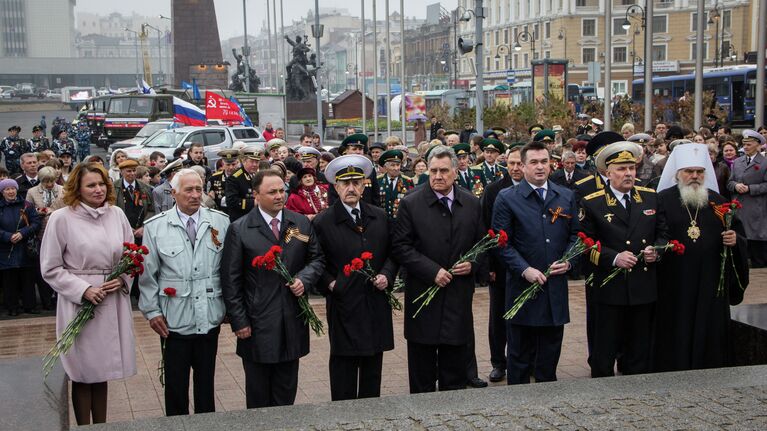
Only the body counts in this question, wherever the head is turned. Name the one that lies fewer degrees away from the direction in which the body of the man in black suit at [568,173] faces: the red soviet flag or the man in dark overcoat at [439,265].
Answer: the man in dark overcoat

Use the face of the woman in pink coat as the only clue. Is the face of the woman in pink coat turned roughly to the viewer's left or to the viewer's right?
to the viewer's right

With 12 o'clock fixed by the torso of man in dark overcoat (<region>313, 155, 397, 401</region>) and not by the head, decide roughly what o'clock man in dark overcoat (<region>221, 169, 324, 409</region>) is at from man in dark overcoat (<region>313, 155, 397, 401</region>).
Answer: man in dark overcoat (<region>221, 169, 324, 409</region>) is roughly at 2 o'clock from man in dark overcoat (<region>313, 155, 397, 401</region>).

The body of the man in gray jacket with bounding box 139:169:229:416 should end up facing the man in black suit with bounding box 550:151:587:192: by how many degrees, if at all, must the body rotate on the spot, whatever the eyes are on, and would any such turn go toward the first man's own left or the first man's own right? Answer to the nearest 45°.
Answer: approximately 90° to the first man's own left

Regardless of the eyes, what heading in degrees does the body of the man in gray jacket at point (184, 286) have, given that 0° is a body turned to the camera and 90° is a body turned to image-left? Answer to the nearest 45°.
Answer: approximately 315°

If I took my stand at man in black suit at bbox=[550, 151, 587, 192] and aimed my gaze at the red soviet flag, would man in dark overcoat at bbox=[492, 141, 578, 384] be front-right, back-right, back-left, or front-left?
back-left

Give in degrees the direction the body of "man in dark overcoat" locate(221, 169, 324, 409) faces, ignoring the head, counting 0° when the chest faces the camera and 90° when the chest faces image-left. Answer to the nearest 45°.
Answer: approximately 315°

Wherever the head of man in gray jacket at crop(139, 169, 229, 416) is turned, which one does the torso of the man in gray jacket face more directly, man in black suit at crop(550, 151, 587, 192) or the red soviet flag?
the man in black suit

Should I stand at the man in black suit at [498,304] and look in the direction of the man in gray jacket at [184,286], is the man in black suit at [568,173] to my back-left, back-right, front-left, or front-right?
back-right

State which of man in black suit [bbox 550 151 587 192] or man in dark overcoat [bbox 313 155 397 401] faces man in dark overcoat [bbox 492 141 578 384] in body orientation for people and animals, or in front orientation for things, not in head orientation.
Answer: the man in black suit

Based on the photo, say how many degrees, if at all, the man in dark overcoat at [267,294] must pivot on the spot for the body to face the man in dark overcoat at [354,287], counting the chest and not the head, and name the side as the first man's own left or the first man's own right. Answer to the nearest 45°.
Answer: approximately 90° to the first man's own left

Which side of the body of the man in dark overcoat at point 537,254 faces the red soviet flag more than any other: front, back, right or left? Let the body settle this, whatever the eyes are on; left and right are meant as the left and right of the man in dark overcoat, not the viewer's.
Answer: back

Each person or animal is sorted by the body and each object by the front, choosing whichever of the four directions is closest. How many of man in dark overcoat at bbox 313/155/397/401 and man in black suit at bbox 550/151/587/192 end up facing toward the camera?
2

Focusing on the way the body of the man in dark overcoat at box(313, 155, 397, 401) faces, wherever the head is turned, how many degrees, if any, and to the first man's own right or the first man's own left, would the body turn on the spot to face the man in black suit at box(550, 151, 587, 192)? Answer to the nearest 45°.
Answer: approximately 135° to the first man's own left

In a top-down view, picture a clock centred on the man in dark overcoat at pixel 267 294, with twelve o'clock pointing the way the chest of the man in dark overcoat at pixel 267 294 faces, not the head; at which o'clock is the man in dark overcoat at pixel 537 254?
the man in dark overcoat at pixel 537 254 is roughly at 10 o'clock from the man in dark overcoat at pixel 267 294.
